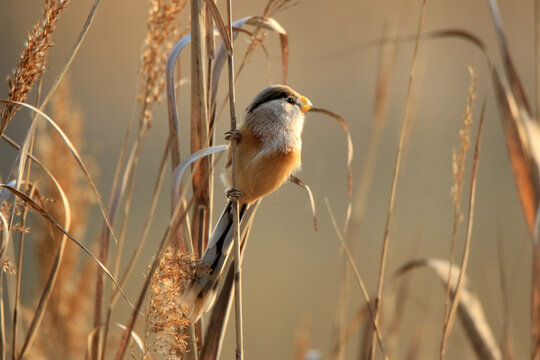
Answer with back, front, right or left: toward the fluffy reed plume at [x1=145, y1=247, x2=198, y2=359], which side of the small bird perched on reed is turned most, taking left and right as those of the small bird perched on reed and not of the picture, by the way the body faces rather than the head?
right

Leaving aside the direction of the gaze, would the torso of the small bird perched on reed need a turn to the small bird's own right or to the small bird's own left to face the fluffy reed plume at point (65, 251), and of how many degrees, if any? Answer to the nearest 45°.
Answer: approximately 180°

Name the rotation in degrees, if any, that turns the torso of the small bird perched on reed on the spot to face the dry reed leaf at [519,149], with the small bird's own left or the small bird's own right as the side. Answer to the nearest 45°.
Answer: approximately 45° to the small bird's own left

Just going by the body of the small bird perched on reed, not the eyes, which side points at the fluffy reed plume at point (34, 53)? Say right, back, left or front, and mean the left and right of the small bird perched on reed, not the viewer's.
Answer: right
